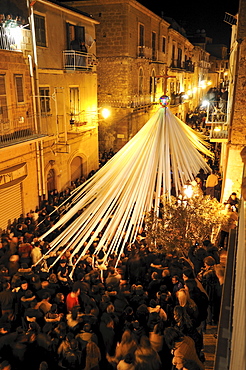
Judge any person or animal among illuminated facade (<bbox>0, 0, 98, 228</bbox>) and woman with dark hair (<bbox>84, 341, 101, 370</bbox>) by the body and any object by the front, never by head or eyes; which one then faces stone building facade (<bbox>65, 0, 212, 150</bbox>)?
the woman with dark hair

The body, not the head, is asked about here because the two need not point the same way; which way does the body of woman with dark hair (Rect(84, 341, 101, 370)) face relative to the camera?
away from the camera

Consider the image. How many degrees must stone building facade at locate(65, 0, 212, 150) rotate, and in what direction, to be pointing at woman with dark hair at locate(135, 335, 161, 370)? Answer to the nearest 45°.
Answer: approximately 45° to its right

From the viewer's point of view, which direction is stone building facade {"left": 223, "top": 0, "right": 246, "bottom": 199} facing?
to the viewer's left

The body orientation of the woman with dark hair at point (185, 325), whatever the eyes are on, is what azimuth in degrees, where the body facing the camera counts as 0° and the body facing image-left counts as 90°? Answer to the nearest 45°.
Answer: approximately 135°

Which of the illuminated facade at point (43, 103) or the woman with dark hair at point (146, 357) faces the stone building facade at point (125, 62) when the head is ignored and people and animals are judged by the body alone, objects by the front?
the woman with dark hair

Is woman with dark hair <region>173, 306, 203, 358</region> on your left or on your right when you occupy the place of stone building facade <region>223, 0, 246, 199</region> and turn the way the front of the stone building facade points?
on your left

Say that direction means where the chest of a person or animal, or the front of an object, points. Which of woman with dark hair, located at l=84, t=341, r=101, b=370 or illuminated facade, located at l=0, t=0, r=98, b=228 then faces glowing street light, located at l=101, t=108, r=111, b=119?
the woman with dark hair

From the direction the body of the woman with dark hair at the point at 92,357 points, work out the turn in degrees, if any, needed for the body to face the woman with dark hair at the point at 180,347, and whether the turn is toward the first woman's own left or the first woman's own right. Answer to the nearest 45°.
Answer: approximately 90° to the first woman's own right

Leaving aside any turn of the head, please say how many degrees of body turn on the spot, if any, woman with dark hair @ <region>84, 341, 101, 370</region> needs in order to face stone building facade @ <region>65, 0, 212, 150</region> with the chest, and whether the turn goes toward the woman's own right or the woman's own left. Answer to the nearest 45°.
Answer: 0° — they already face it

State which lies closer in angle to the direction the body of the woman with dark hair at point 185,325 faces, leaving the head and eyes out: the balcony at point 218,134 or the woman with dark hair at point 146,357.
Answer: the balcony

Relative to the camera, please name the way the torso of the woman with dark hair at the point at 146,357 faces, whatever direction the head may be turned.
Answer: away from the camera
